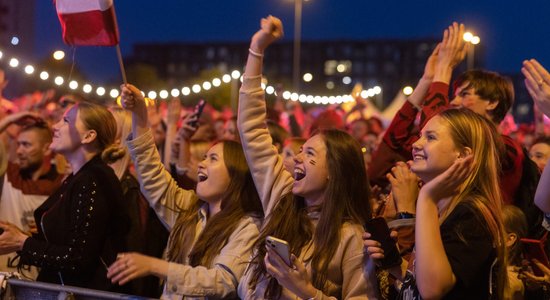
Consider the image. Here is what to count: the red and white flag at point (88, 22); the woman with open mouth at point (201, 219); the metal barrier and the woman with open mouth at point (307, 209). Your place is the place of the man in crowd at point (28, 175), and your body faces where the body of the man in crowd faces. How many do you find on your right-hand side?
0

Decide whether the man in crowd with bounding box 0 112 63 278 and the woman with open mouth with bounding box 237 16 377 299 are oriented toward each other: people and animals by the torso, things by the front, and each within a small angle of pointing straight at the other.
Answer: no

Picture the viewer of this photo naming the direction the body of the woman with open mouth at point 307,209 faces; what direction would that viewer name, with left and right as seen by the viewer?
facing the viewer and to the left of the viewer

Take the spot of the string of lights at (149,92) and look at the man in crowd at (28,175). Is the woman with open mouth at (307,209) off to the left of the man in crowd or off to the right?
left

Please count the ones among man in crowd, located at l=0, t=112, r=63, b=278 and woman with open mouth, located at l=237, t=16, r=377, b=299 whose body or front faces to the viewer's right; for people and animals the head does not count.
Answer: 0

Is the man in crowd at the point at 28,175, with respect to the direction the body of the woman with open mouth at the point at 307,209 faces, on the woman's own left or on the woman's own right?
on the woman's own right

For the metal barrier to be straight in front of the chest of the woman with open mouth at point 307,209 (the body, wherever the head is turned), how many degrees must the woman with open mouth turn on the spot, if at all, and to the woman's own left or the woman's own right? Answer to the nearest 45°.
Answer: approximately 45° to the woman's own right

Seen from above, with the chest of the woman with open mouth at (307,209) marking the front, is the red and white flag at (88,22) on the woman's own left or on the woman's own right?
on the woman's own right

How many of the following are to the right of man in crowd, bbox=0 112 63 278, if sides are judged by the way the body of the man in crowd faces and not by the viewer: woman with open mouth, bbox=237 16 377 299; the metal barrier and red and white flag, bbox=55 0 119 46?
0

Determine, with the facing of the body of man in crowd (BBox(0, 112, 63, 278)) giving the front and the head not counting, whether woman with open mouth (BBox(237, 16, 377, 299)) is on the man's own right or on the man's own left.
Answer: on the man's own left

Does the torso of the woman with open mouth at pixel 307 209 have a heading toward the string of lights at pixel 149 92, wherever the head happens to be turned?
no

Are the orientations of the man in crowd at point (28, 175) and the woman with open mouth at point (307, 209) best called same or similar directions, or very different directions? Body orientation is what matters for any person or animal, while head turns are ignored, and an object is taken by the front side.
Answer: same or similar directions

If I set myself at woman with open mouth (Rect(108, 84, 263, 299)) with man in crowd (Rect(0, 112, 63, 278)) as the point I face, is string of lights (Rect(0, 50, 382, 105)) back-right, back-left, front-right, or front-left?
front-right
